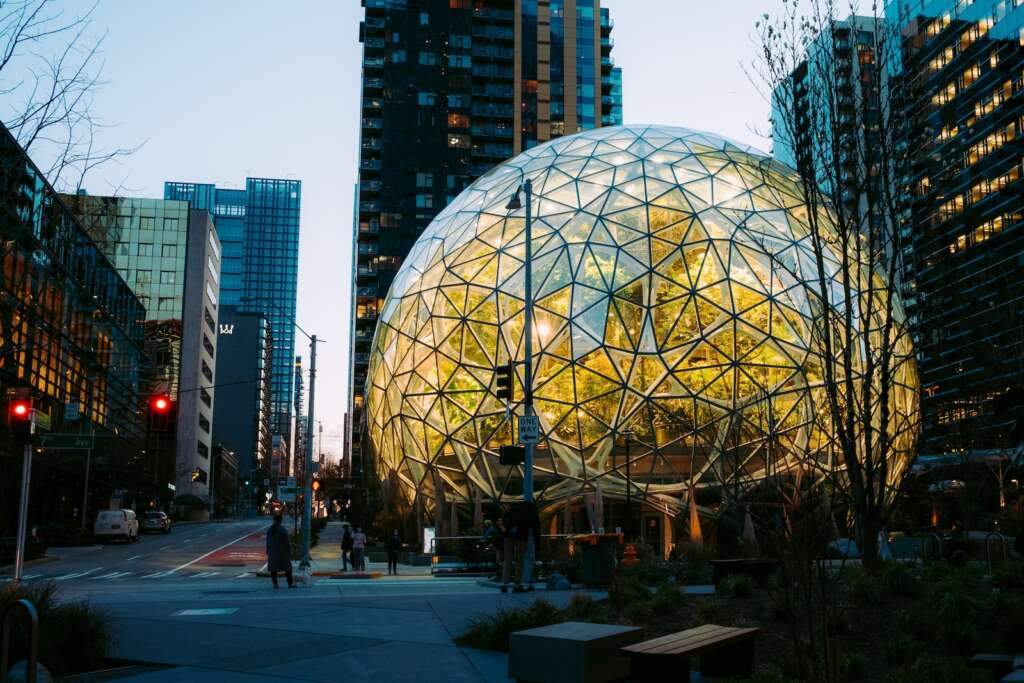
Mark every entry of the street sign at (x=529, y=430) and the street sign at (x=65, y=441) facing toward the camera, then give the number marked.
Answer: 2

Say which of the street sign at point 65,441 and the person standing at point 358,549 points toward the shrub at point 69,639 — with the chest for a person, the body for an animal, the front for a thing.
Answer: the street sign

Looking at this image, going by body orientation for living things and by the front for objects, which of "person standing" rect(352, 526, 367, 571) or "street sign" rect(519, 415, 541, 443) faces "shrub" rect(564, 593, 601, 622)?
the street sign

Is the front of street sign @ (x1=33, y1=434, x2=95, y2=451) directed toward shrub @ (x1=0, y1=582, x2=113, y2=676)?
yes

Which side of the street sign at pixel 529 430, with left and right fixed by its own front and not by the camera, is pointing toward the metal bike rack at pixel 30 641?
front

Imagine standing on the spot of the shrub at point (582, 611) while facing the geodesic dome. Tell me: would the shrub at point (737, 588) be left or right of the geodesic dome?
right

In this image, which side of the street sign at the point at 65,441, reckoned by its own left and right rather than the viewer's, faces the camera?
front

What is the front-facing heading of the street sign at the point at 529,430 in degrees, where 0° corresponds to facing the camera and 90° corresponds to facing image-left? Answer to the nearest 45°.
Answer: approximately 0°
